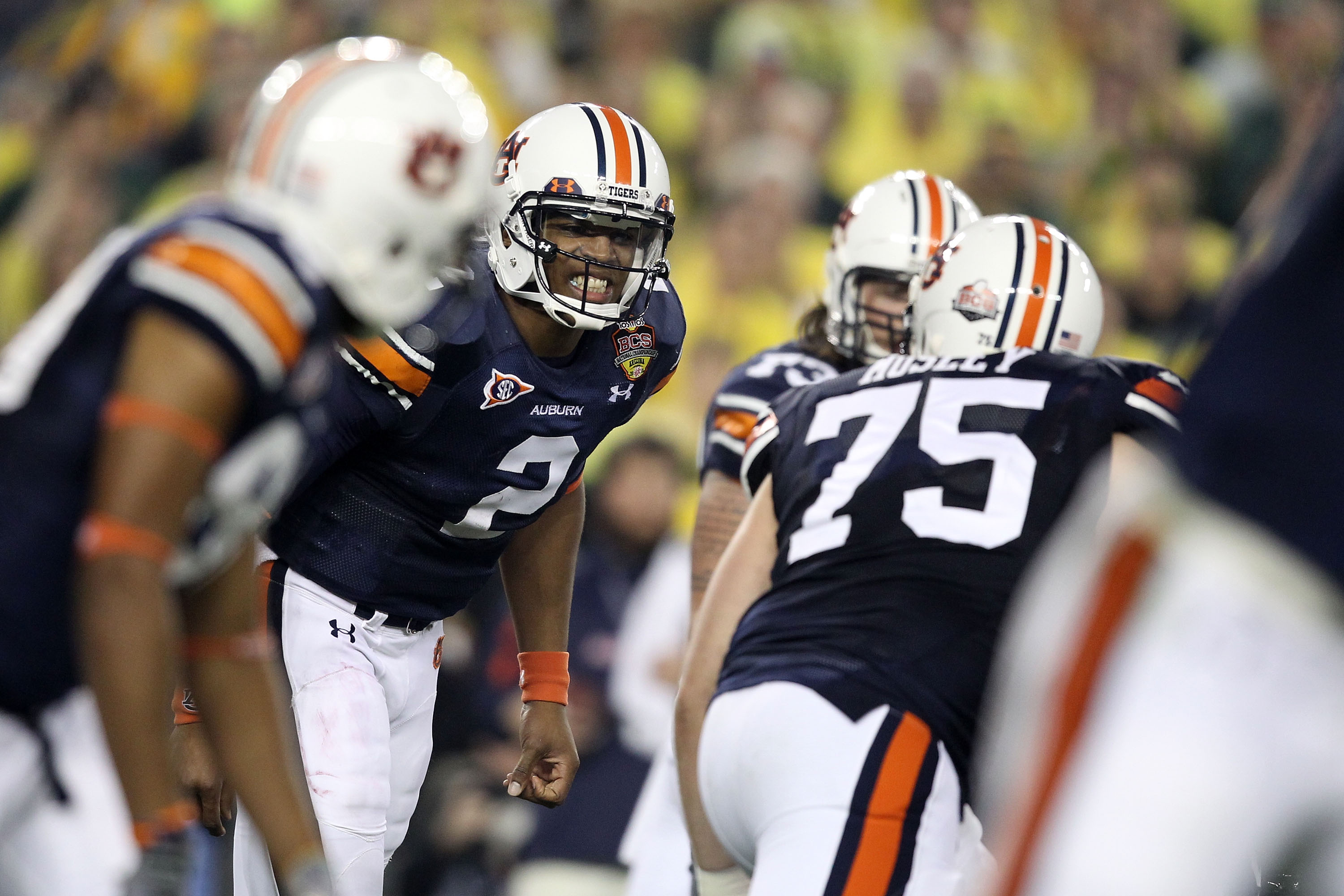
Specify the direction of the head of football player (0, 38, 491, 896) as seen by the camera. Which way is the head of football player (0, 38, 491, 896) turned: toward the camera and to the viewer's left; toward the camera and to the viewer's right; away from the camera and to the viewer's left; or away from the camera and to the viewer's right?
away from the camera and to the viewer's right

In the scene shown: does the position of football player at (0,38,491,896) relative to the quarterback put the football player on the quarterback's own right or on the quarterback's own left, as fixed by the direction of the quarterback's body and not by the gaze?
on the quarterback's own right

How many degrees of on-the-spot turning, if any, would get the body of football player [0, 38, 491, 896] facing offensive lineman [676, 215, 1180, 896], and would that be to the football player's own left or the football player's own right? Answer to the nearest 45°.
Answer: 0° — they already face them

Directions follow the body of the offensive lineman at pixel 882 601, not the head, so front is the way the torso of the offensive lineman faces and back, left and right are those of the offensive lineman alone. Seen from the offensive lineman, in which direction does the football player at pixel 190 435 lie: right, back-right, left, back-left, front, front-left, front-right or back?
back

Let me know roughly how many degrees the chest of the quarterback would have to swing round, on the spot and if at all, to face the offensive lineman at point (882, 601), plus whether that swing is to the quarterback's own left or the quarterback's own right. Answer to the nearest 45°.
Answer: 0° — they already face them

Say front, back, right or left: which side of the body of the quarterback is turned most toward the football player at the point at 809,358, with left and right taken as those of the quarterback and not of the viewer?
left

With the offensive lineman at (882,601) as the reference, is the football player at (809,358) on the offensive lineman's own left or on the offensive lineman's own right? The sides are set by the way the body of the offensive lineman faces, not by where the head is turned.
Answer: on the offensive lineman's own left

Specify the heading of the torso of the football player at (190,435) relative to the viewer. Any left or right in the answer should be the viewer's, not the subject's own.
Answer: facing to the right of the viewer

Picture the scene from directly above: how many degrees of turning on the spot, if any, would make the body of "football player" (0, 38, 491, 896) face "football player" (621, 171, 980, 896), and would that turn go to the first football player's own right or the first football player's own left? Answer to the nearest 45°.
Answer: approximately 45° to the first football player's own left
